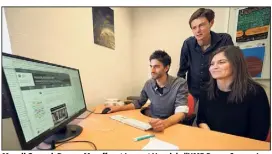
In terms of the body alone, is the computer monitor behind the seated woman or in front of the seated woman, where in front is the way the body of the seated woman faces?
in front

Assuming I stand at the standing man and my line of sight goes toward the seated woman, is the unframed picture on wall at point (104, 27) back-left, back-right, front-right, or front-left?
back-right

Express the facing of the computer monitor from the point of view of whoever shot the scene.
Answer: facing the viewer and to the right of the viewer

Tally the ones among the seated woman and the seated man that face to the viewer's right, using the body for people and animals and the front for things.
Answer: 0

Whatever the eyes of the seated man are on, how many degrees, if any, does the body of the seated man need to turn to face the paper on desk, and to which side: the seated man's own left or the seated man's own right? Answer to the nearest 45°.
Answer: approximately 45° to the seated man's own left

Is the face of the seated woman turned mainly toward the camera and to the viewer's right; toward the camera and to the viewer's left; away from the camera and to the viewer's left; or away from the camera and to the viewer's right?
toward the camera and to the viewer's left

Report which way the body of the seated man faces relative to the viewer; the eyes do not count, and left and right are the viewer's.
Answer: facing the viewer and to the left of the viewer

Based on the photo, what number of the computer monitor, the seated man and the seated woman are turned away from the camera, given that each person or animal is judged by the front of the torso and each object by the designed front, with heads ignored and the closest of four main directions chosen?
0

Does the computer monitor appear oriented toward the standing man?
no

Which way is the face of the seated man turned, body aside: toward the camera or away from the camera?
toward the camera

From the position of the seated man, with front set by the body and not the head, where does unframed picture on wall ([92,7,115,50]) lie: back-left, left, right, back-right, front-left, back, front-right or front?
right

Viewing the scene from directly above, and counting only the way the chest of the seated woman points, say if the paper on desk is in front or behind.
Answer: in front
